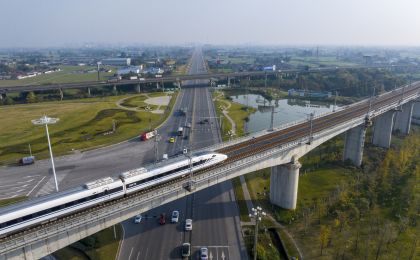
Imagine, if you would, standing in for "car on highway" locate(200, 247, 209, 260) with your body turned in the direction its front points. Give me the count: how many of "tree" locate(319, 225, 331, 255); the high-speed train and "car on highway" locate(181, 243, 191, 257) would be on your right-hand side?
1

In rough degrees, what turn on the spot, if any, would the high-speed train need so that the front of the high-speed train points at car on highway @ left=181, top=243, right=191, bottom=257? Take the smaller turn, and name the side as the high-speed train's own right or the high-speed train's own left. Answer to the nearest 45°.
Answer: approximately 45° to the high-speed train's own right

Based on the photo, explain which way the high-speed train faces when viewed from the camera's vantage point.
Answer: facing away from the viewer and to the right of the viewer

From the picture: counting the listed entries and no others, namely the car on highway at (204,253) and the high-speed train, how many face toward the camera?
0

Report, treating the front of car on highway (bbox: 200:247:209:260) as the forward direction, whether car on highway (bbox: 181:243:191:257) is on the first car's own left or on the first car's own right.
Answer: on the first car's own left

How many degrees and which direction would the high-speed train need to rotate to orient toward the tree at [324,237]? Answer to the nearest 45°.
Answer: approximately 45° to its right

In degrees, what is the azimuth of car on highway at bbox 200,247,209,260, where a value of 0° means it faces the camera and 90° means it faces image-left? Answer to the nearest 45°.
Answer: approximately 180°
